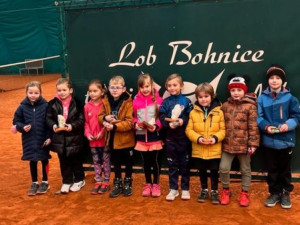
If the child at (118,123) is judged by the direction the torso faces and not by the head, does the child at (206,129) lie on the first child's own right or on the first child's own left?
on the first child's own left

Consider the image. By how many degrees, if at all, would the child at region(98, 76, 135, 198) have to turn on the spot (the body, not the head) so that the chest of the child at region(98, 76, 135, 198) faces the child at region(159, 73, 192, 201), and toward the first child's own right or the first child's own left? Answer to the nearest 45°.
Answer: approximately 135° to the first child's own left

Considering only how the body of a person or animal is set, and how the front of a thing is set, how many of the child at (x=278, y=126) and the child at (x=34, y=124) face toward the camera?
2

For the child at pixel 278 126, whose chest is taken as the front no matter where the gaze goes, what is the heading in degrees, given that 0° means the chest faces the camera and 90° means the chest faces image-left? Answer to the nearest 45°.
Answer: approximately 0°

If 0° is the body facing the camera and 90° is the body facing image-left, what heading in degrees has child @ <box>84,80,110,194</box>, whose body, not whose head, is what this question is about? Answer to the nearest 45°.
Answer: approximately 45°

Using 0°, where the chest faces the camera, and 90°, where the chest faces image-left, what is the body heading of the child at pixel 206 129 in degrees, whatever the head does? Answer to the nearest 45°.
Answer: approximately 0°

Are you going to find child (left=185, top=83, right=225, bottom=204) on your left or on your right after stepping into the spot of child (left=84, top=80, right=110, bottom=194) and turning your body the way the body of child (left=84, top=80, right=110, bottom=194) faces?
on your left

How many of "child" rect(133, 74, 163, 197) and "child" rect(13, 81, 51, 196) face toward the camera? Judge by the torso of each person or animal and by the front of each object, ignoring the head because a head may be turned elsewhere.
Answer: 2

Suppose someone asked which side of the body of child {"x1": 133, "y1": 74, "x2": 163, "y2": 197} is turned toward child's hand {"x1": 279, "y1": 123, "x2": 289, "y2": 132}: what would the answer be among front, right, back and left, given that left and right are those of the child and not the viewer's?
left
